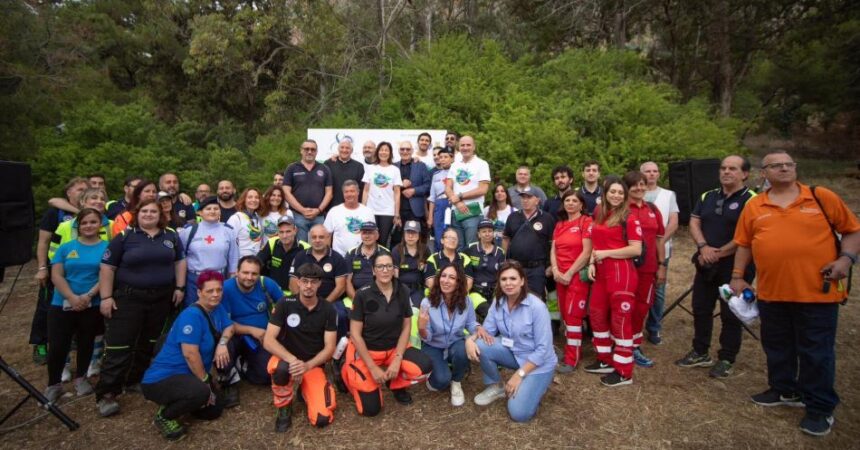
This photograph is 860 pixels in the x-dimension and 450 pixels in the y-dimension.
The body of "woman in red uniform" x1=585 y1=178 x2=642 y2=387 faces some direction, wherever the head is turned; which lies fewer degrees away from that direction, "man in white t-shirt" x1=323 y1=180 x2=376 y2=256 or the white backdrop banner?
the man in white t-shirt

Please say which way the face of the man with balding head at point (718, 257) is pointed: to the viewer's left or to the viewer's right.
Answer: to the viewer's left

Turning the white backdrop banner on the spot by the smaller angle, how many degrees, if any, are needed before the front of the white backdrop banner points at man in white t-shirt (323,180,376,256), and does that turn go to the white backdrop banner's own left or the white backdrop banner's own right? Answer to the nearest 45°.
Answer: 0° — it already faces them

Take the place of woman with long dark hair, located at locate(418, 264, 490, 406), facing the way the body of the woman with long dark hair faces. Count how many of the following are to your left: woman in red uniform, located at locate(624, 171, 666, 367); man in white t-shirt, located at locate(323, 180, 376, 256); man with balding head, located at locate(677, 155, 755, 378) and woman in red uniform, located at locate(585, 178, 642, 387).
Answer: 3

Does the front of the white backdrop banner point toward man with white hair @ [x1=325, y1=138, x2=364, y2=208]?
yes

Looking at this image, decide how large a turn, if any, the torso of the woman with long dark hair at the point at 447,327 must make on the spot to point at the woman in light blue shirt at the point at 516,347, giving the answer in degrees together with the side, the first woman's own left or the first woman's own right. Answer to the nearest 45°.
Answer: approximately 45° to the first woman's own left

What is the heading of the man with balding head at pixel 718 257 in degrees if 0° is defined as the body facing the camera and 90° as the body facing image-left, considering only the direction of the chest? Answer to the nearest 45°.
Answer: approximately 45°

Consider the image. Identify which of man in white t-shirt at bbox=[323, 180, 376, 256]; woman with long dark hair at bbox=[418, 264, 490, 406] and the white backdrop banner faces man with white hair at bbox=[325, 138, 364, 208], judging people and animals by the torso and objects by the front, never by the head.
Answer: the white backdrop banner

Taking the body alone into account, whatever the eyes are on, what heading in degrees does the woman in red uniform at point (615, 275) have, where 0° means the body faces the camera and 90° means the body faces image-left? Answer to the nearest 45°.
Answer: approximately 45°

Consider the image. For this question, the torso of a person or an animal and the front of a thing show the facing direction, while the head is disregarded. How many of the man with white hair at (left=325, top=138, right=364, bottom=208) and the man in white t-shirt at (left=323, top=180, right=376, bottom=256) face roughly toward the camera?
2

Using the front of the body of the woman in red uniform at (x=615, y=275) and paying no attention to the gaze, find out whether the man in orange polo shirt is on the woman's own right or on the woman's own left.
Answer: on the woman's own left
